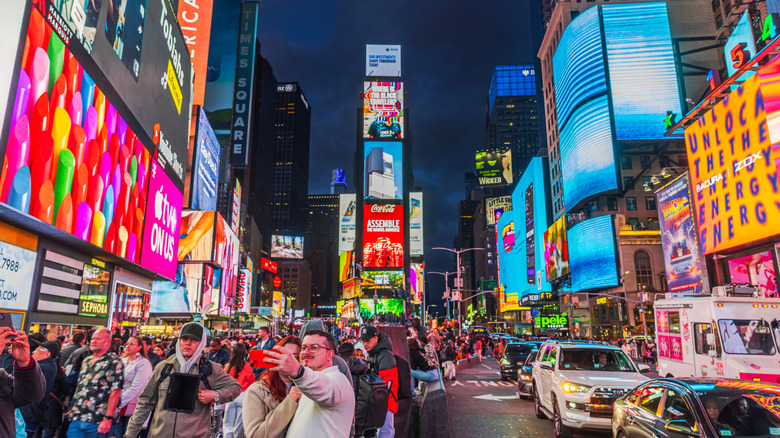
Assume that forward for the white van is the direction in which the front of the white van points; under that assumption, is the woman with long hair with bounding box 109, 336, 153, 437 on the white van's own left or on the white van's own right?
on the white van's own right

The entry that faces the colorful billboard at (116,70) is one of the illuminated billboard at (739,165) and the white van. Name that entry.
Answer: the illuminated billboard

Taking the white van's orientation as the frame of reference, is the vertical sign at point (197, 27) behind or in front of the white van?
behind

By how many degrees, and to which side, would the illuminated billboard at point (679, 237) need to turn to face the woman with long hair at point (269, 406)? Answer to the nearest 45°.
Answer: approximately 45° to its left

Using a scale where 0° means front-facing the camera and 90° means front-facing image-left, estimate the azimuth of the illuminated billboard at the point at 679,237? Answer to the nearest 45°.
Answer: approximately 45°

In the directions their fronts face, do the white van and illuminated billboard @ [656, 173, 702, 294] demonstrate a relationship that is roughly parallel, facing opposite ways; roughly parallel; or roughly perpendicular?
roughly perpendicular

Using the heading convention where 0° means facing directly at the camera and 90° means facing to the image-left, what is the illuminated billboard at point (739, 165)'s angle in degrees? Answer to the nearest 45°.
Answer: approximately 45°

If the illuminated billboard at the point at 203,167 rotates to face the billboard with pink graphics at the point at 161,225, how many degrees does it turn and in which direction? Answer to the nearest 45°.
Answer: approximately 45° to its right

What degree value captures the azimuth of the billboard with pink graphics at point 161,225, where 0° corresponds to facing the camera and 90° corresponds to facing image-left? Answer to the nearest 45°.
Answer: approximately 315°

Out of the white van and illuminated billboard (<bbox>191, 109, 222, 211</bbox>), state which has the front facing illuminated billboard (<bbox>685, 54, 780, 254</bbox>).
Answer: illuminated billboard (<bbox>191, 109, 222, 211</bbox>)
